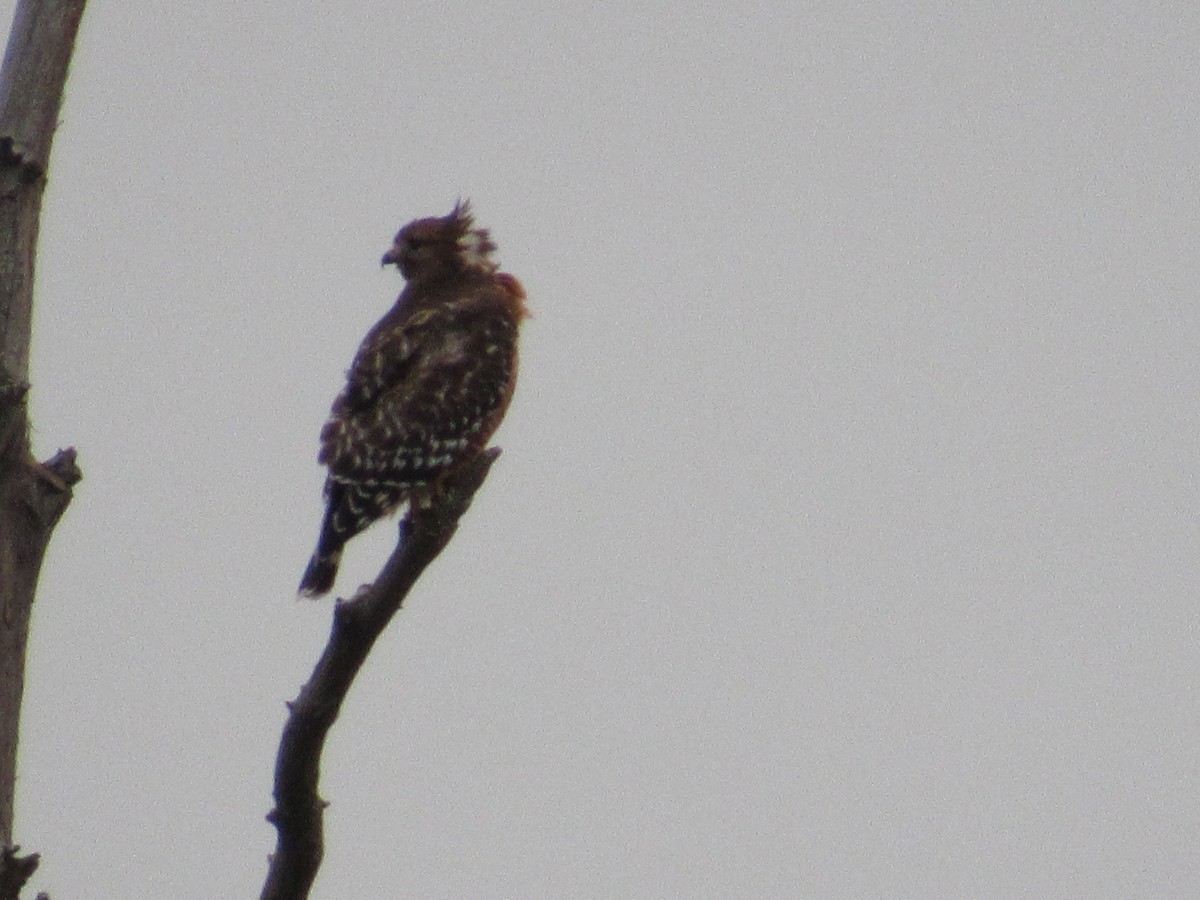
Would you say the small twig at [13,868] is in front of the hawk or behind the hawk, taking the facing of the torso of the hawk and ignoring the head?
behind

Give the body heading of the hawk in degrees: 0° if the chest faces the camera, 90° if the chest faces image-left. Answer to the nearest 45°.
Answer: approximately 225°

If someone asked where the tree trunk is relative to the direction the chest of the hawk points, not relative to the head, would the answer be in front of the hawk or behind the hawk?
behind
